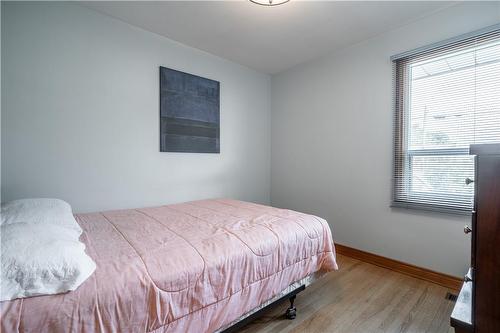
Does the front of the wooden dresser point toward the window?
no

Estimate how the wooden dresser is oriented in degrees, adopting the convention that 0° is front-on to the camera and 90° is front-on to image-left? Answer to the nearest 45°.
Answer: approximately 90°

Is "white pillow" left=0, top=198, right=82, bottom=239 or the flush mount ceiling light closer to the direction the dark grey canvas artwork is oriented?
the flush mount ceiling light

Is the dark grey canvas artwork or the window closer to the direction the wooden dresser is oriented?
the dark grey canvas artwork

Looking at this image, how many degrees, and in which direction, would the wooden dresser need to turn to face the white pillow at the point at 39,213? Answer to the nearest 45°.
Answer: approximately 45° to its left

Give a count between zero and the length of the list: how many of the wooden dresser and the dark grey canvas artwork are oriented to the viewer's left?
1

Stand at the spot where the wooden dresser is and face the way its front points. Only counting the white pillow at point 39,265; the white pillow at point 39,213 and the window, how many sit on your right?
1

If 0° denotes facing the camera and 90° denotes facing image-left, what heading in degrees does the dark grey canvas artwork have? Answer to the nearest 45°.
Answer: approximately 315°

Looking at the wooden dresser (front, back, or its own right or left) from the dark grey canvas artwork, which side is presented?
front

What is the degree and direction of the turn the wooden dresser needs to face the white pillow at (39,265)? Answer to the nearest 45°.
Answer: approximately 45° to its left

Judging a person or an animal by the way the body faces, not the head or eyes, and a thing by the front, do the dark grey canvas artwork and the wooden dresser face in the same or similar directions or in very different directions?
very different directions

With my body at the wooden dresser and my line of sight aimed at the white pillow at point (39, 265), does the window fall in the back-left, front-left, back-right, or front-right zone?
back-right

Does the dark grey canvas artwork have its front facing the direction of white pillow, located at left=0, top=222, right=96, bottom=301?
no

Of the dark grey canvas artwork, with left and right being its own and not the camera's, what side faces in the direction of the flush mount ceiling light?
front

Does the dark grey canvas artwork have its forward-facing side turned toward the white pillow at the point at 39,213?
no
